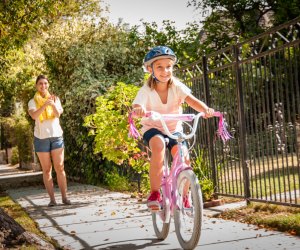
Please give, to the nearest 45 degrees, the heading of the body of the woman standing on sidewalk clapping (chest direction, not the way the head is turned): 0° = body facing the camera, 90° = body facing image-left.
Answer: approximately 0°

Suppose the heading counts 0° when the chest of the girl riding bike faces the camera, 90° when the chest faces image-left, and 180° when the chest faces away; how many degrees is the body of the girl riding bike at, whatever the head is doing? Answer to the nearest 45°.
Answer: approximately 0°

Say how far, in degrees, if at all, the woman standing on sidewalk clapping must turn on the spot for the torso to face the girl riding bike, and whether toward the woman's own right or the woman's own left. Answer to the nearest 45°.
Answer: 0° — they already face them

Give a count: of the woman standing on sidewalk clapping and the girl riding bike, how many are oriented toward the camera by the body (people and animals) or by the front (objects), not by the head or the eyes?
2
